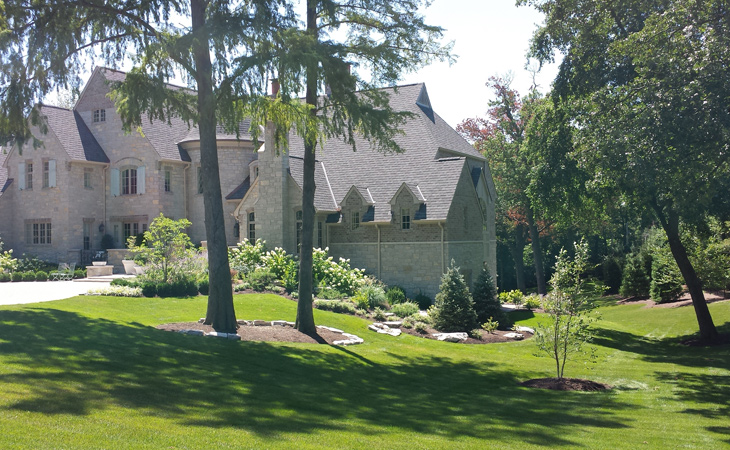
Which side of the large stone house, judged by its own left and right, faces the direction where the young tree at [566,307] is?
front

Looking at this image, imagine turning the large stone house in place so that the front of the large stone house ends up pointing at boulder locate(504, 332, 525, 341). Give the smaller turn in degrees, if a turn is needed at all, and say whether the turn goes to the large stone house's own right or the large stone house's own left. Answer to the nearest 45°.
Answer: approximately 45° to the large stone house's own left

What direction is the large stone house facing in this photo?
toward the camera

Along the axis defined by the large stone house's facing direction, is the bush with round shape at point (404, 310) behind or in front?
in front

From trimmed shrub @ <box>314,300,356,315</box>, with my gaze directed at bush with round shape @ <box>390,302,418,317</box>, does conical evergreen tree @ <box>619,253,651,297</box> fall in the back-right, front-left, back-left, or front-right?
front-left

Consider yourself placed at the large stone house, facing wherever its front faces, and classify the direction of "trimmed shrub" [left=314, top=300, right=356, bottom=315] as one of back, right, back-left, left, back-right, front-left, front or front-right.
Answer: front

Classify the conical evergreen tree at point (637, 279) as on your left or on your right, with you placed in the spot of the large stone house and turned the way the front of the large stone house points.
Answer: on your left

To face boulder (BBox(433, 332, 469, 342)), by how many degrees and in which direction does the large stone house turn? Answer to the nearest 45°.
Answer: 0° — it already faces it

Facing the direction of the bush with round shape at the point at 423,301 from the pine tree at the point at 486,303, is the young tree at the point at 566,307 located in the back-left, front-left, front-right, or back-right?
back-left

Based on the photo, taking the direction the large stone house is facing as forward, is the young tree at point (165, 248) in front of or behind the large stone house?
in front

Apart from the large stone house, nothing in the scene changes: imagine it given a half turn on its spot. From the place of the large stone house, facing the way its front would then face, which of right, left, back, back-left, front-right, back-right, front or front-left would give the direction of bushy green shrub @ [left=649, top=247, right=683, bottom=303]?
right
